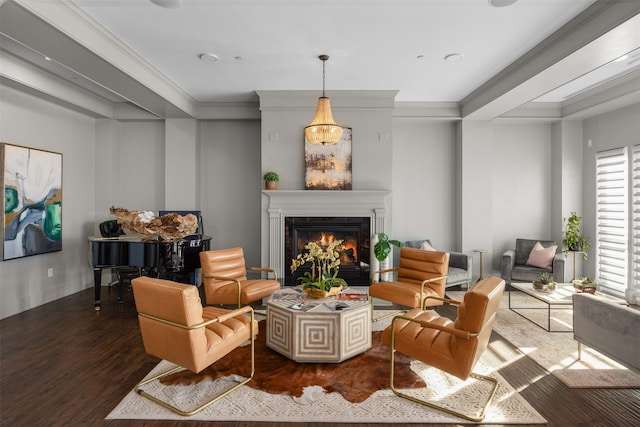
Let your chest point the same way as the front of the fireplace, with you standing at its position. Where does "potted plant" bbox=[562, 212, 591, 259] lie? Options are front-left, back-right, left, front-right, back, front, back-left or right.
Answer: left

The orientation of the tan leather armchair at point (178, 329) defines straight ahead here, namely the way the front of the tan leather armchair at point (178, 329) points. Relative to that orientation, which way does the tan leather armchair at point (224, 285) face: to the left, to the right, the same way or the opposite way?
to the right

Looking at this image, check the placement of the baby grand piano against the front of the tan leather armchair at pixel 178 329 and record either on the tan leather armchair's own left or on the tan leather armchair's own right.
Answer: on the tan leather armchair's own left

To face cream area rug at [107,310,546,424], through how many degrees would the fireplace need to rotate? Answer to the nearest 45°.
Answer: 0° — it already faces it

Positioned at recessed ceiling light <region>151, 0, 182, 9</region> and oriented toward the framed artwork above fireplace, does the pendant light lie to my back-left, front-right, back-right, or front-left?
front-right

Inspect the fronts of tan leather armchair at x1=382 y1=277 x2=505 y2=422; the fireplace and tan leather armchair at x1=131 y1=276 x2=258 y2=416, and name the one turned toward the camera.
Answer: the fireplace

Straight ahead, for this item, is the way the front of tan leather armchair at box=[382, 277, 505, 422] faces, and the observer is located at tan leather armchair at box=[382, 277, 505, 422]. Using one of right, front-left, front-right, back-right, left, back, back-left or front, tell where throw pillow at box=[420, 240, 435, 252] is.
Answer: front-right

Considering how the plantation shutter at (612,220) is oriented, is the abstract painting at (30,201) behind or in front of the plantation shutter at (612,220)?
in front

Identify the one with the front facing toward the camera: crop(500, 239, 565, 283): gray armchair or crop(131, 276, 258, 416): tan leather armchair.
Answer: the gray armchair

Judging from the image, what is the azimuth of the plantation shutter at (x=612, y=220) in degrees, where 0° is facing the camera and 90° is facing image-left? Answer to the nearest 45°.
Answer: approximately 45°

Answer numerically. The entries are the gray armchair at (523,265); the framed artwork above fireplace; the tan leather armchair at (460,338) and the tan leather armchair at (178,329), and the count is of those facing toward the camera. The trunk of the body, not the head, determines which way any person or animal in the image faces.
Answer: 2

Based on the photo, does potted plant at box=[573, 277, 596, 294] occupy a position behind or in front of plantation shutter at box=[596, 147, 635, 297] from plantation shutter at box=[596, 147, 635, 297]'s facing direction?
in front

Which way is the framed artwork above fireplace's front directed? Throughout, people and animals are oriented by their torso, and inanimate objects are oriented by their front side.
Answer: toward the camera

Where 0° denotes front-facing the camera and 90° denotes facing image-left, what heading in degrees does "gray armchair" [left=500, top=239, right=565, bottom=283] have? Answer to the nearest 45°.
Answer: approximately 0°

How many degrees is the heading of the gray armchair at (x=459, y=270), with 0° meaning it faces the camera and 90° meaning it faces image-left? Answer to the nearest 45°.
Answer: approximately 315°

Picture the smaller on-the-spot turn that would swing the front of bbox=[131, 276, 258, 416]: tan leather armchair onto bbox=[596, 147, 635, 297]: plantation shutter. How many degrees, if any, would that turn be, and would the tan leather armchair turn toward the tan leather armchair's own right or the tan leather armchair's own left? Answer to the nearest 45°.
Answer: approximately 45° to the tan leather armchair's own right

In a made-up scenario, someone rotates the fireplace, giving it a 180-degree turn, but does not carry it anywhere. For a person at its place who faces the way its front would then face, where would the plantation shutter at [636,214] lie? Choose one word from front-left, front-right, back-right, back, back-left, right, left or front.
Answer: right

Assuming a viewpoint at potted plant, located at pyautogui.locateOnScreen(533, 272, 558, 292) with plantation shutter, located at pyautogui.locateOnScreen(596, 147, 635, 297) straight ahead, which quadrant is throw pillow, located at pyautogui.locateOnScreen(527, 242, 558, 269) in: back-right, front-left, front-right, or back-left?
front-left
